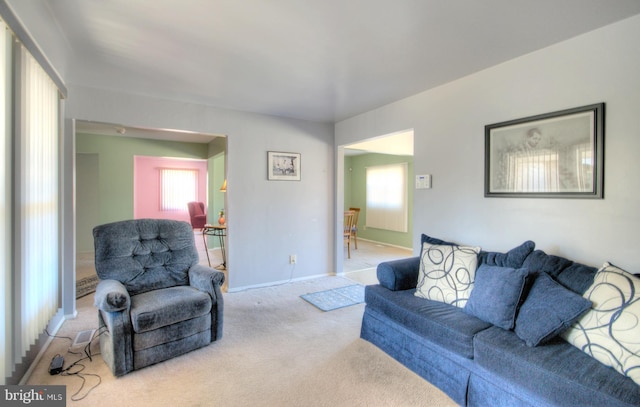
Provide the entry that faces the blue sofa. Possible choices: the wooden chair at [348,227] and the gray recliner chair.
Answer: the gray recliner chair

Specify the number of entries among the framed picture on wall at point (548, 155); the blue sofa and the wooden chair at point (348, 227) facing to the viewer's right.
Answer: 0

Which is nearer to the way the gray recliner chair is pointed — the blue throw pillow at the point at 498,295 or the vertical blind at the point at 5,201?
the blue throw pillow

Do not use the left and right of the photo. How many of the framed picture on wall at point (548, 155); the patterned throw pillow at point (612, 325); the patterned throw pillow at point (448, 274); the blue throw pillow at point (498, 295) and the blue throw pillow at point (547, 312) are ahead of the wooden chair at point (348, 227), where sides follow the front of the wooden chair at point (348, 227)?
0

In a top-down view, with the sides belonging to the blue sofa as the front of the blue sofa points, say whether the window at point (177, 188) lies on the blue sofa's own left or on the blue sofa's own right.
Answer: on the blue sofa's own right

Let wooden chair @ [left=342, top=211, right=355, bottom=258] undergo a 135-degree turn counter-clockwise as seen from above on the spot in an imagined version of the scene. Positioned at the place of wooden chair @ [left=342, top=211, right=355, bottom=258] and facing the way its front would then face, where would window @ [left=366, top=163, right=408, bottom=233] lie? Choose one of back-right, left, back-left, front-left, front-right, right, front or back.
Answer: back-left

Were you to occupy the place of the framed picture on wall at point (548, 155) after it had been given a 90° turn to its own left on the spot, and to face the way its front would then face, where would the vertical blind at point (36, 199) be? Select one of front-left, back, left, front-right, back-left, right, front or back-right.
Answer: right

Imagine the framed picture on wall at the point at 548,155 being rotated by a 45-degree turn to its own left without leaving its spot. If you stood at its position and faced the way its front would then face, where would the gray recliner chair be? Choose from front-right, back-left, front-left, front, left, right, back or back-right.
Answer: front-right

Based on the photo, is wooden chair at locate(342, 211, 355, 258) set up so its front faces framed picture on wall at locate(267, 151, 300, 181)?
no

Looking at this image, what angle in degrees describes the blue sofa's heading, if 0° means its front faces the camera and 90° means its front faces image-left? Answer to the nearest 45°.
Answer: approximately 45°

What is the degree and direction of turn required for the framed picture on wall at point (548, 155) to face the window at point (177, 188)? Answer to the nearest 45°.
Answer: approximately 45° to its right

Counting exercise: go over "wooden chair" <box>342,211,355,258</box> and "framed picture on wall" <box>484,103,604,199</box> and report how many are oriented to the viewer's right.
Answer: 0

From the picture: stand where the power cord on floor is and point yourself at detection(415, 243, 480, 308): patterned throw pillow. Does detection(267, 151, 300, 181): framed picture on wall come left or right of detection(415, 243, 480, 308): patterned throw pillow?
left

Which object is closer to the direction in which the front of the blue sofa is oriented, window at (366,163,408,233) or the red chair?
the red chair

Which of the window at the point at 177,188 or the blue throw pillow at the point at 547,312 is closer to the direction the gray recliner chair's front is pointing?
the blue throw pillow

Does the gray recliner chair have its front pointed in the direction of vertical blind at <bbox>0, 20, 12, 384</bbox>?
no

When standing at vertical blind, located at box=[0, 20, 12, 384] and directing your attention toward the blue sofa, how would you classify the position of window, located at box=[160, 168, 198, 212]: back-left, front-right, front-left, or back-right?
back-left

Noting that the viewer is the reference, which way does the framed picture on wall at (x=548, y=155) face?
facing the viewer and to the left of the viewer
